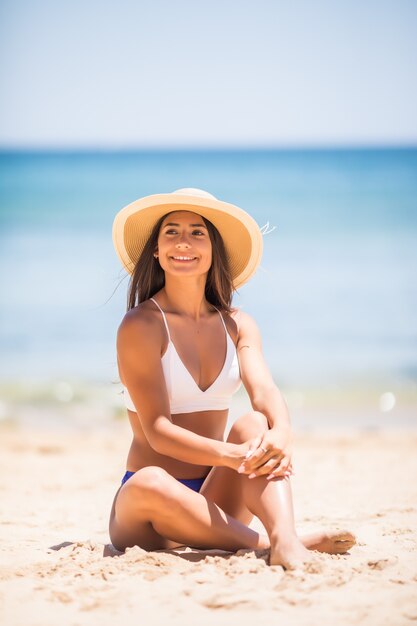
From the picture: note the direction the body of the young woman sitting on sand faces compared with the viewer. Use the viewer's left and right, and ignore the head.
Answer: facing the viewer and to the right of the viewer
